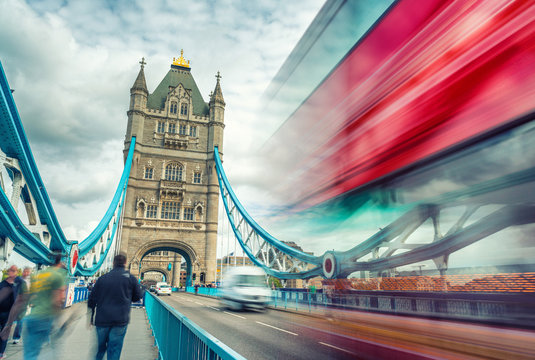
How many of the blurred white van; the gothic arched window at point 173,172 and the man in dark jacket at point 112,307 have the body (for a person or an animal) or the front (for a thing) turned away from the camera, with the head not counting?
1

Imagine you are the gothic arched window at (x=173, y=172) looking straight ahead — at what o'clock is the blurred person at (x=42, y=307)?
The blurred person is roughly at 12 o'clock from the gothic arched window.

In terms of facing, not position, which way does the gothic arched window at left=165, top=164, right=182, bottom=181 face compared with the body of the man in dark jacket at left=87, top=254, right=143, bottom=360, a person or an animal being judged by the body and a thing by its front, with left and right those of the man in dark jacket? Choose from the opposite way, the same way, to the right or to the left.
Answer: the opposite way

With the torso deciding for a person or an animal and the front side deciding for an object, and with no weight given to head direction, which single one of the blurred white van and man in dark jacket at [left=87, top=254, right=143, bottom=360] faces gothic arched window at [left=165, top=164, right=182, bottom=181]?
the man in dark jacket

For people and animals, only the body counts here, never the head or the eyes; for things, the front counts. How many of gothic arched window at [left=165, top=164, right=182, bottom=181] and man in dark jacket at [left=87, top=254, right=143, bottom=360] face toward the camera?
1

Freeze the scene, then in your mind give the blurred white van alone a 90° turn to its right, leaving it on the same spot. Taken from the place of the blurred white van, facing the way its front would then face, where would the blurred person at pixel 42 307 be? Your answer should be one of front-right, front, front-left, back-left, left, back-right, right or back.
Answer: front-left

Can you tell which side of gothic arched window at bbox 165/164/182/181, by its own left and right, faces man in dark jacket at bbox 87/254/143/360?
front

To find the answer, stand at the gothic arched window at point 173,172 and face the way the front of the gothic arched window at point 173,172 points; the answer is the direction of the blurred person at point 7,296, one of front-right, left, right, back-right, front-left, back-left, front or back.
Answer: front

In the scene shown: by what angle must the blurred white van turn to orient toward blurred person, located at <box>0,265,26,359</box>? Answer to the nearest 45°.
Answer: approximately 45° to its right

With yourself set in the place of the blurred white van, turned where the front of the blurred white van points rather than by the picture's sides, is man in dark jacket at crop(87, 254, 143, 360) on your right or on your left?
on your right

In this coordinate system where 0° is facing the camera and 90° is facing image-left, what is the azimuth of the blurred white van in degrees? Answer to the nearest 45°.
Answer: approximately 315°

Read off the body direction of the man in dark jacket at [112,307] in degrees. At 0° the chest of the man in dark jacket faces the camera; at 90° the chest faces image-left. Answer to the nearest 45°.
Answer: approximately 180°

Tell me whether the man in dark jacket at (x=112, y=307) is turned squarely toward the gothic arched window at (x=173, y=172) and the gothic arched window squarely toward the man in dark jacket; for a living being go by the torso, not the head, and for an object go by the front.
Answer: yes

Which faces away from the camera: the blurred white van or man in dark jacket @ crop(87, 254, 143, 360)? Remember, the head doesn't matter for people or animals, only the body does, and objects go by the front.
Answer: the man in dark jacket

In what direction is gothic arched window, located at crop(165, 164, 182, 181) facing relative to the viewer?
toward the camera
